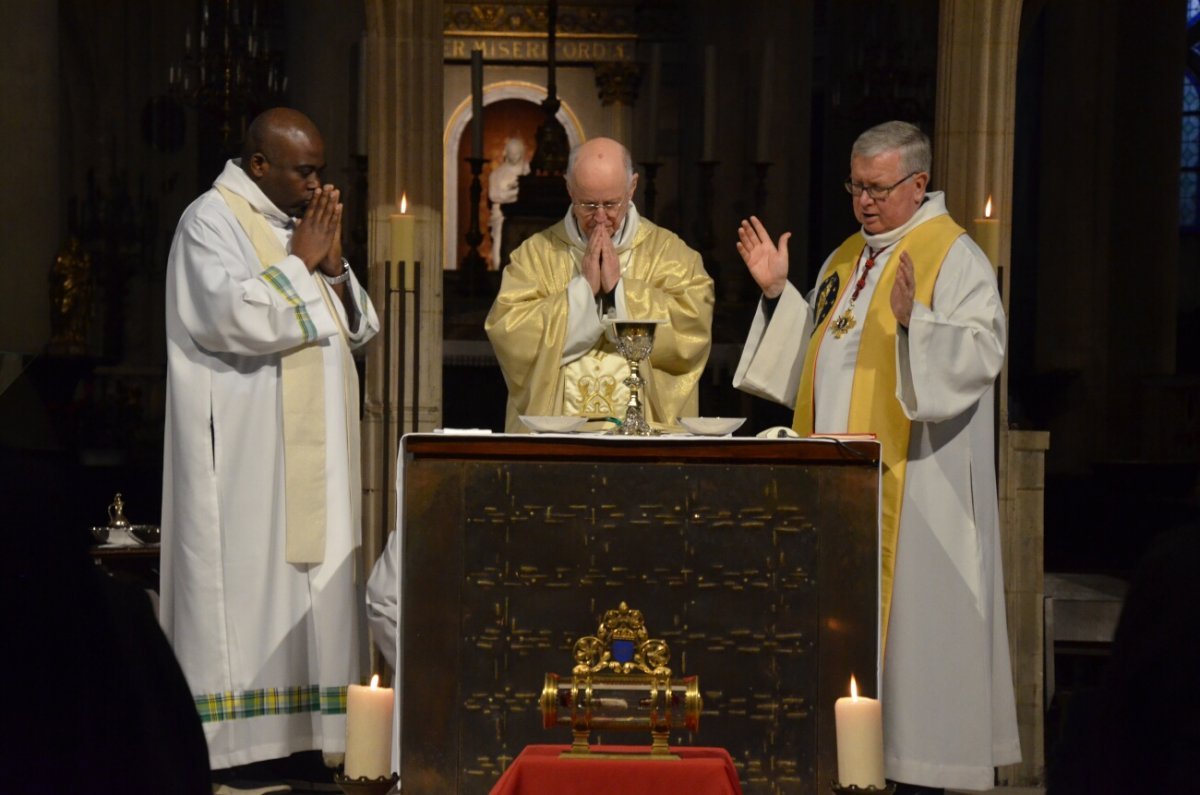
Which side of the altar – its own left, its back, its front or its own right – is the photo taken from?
front

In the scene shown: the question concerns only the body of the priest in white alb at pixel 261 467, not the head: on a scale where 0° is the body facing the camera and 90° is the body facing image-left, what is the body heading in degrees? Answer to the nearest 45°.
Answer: approximately 315°

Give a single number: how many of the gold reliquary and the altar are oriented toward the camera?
2

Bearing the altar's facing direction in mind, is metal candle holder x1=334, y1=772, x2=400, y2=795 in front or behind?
in front

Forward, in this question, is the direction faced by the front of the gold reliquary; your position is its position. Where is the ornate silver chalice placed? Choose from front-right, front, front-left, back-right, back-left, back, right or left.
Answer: back

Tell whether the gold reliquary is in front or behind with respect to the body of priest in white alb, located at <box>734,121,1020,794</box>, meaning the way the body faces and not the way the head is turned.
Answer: in front

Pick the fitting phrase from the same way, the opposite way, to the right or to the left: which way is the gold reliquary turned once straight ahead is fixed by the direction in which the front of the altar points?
the same way

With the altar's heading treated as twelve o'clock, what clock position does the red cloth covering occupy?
The red cloth covering is roughly at 12 o'clock from the altar.

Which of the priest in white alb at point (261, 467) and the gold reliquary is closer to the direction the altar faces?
the gold reliquary

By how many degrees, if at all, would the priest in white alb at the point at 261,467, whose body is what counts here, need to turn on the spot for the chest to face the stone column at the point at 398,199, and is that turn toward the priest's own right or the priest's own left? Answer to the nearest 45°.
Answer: approximately 135° to the priest's own left

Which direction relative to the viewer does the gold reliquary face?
toward the camera

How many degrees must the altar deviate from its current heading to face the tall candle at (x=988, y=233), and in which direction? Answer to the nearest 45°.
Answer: approximately 135° to its left

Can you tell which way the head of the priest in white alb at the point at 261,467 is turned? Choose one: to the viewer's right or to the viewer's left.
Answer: to the viewer's right

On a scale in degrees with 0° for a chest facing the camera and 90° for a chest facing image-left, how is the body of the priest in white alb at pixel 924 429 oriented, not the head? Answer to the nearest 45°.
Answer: approximately 45°
